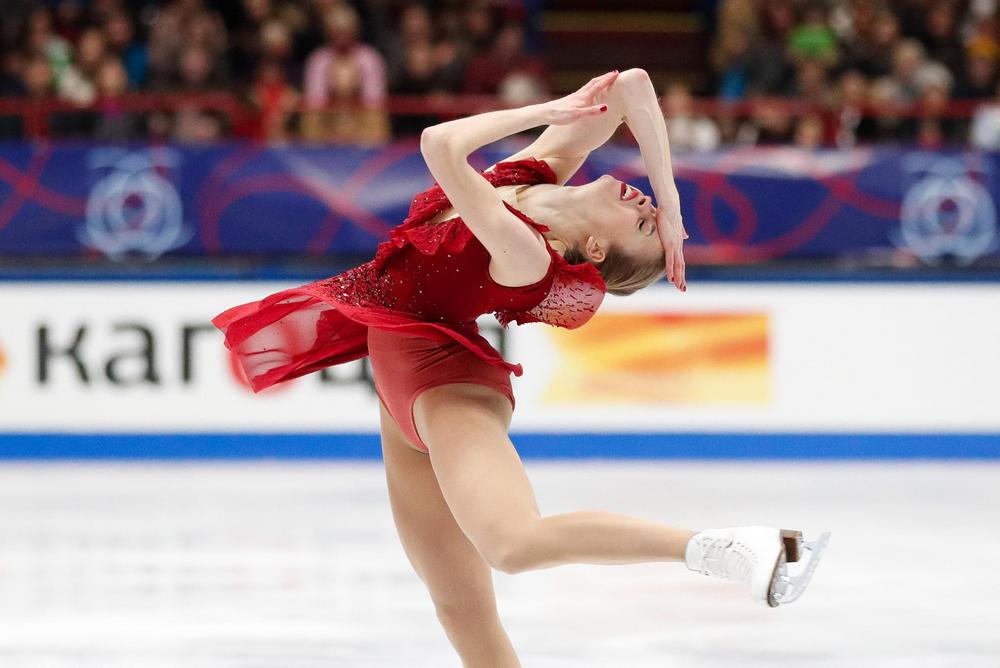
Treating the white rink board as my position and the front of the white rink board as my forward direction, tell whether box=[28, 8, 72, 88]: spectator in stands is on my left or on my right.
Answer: on my right

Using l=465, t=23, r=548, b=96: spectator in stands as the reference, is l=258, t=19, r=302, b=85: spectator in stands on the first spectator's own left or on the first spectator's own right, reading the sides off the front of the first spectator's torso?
on the first spectator's own right

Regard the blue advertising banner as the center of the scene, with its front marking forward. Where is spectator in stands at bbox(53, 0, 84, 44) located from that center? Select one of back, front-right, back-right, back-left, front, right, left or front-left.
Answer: back-right

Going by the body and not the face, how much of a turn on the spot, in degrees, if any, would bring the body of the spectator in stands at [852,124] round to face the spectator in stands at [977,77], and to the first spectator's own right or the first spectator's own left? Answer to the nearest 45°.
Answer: approximately 135° to the first spectator's own left

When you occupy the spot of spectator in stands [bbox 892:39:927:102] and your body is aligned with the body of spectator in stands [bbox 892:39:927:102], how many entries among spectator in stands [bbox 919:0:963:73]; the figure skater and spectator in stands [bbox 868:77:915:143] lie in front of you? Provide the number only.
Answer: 2

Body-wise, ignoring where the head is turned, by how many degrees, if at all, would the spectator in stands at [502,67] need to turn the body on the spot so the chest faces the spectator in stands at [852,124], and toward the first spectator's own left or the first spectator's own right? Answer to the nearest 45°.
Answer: approximately 45° to the first spectator's own left

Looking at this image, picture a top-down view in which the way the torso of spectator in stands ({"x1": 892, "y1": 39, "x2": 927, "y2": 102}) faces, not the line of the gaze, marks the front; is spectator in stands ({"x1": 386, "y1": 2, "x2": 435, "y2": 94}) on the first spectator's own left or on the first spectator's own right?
on the first spectator's own right

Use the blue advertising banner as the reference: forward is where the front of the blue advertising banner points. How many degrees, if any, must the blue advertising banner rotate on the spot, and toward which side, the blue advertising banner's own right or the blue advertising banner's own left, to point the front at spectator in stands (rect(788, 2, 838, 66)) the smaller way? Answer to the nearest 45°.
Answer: approximately 135° to the blue advertising banner's own left

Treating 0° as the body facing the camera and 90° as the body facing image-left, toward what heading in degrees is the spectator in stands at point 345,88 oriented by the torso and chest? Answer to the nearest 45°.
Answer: approximately 0°

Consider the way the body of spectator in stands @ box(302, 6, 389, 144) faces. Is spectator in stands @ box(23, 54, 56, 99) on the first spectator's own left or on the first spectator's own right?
on the first spectator's own right

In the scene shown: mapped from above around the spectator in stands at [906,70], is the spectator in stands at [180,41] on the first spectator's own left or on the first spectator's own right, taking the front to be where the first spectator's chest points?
on the first spectator's own right
